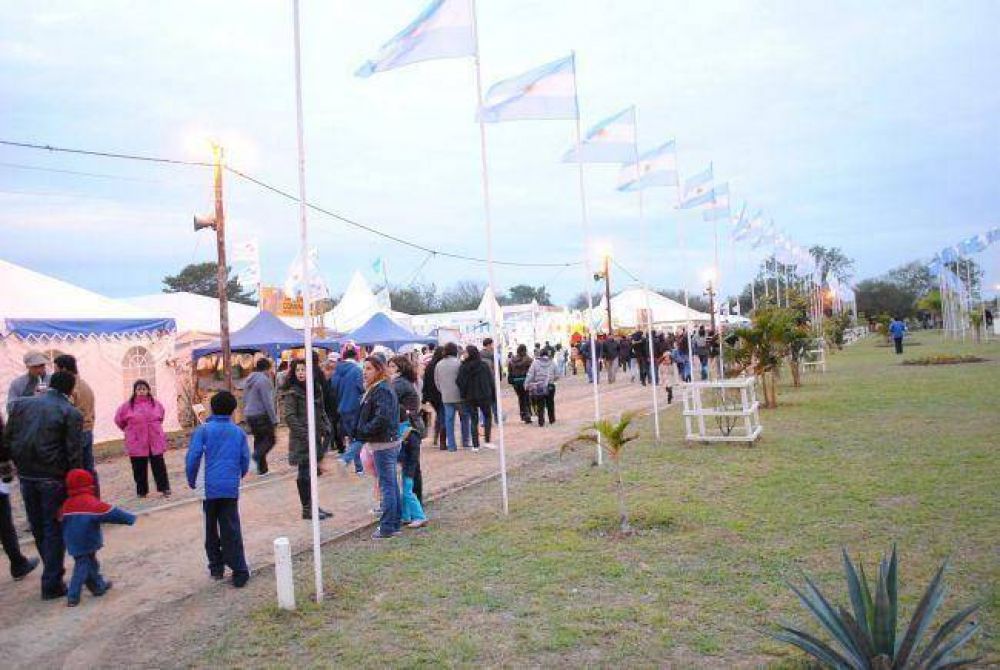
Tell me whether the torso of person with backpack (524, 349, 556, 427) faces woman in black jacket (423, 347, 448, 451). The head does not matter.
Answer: no

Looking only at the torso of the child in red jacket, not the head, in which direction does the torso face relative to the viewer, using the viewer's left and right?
facing away from the viewer and to the right of the viewer

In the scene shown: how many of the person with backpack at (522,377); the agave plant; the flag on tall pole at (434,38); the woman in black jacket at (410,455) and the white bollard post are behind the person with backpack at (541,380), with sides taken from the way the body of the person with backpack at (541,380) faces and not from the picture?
4

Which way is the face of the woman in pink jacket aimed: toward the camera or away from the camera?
toward the camera

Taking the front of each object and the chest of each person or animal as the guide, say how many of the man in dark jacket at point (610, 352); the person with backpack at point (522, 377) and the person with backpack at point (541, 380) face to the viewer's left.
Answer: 0

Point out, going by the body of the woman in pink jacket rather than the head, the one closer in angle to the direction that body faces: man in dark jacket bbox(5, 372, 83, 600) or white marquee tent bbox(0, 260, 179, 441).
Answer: the man in dark jacket

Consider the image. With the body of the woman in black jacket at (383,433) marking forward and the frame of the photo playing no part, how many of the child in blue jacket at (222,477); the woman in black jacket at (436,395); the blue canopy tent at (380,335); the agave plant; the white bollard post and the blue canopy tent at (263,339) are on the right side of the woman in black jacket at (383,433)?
3

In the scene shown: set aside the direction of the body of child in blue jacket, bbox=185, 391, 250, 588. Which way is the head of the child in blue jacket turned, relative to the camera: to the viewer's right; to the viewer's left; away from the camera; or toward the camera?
away from the camera

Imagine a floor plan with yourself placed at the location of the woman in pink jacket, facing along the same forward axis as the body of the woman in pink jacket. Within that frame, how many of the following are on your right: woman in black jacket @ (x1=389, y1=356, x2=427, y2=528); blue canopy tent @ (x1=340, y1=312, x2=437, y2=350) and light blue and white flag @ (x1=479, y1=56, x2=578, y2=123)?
0

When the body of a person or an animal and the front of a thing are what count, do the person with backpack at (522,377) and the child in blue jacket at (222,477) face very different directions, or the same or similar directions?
same or similar directions

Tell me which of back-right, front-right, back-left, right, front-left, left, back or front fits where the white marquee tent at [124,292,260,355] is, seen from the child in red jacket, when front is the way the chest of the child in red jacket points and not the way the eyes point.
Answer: front-left

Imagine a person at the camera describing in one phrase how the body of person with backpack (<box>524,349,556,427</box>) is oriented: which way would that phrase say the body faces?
away from the camera

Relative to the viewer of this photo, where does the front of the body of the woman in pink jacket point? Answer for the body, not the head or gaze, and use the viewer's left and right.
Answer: facing the viewer

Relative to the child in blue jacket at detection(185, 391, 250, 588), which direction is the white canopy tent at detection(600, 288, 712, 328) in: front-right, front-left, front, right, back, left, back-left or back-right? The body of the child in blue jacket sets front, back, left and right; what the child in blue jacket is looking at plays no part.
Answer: front-right

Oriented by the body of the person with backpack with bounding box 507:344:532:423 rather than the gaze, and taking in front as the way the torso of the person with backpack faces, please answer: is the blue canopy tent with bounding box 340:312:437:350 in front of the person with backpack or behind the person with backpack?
in front

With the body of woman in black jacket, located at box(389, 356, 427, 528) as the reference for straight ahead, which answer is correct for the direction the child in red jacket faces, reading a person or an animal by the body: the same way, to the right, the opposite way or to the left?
to the right

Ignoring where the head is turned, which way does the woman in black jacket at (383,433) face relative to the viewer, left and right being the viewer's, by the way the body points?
facing to the left of the viewer

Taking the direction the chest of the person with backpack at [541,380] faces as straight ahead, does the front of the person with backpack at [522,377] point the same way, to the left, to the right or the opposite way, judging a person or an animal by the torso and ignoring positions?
the same way

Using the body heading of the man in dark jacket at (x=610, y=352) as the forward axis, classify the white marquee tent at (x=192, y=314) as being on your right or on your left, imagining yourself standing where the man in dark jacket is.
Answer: on your left
